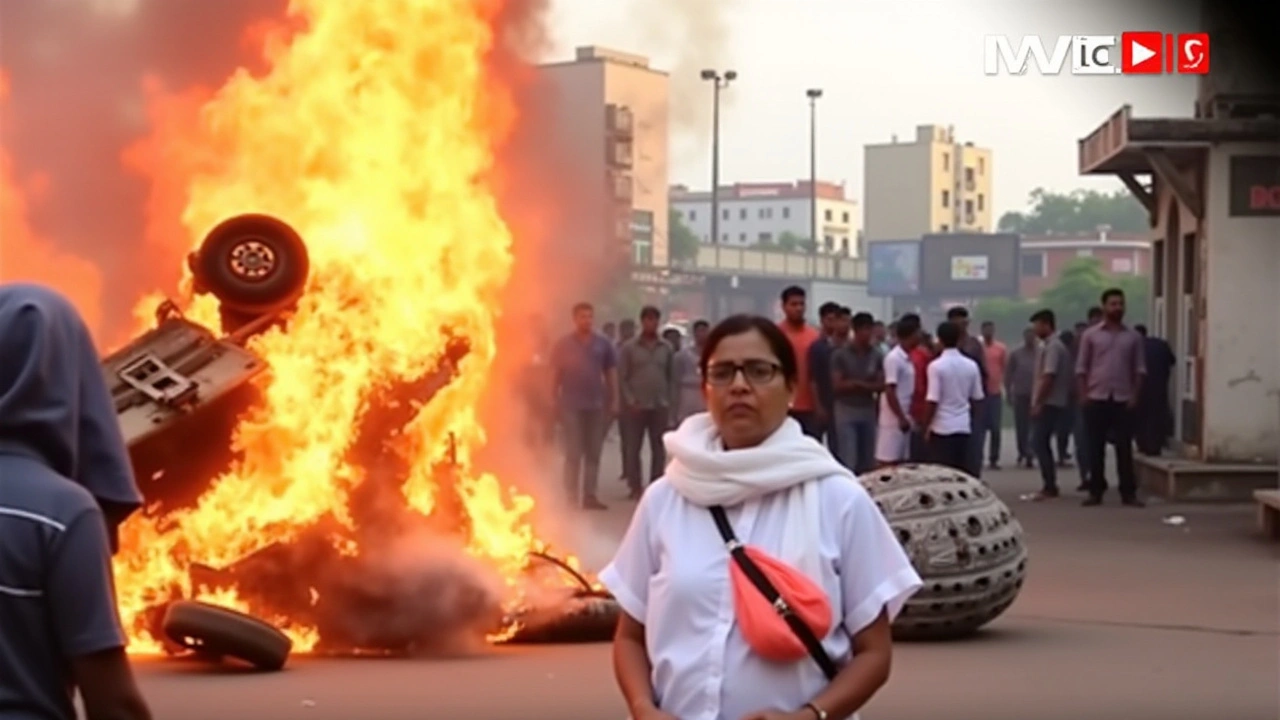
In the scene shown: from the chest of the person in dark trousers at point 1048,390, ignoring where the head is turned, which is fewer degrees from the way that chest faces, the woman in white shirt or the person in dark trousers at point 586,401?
the person in dark trousers

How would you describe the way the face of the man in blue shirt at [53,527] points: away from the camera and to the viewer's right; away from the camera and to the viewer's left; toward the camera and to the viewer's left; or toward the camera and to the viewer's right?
away from the camera and to the viewer's right

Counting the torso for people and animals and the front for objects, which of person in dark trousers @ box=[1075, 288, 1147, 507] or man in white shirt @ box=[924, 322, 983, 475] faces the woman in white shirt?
the person in dark trousers

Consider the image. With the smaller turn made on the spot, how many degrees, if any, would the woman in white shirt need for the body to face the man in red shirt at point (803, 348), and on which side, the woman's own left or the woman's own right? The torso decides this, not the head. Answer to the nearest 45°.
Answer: approximately 180°

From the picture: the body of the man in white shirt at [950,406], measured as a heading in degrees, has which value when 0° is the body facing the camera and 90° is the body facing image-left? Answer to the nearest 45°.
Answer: approximately 180°

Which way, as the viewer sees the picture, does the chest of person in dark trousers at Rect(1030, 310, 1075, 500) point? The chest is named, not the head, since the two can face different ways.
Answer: to the viewer's left
